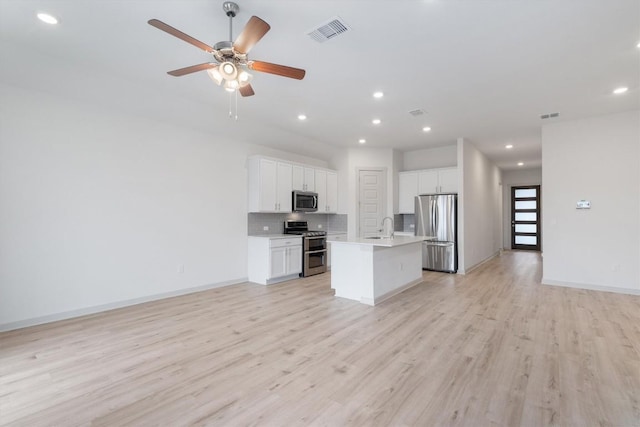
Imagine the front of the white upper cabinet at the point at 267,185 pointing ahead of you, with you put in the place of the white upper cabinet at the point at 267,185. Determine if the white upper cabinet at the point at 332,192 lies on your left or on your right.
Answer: on your left

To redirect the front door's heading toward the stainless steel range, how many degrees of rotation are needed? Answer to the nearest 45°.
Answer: approximately 45° to its right

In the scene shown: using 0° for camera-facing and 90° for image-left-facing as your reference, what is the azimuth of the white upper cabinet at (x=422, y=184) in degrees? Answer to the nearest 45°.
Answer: approximately 0°

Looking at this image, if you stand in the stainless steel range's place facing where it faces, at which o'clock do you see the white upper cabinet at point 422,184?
The white upper cabinet is roughly at 10 o'clock from the stainless steel range.

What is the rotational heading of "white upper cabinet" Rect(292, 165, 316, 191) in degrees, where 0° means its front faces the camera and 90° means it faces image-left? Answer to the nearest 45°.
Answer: approximately 315°

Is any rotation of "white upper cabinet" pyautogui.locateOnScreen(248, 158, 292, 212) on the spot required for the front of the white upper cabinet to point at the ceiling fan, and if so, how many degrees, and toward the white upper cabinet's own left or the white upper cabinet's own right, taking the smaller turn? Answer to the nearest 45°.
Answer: approximately 45° to the white upper cabinet's own right

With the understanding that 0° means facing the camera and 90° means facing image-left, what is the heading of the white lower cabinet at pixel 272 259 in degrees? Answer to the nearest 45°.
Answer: approximately 315°

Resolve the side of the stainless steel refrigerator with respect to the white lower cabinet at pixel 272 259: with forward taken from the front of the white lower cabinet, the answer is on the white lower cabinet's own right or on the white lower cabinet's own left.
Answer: on the white lower cabinet's own left

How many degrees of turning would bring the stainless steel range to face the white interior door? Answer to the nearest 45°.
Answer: approximately 90° to its left
